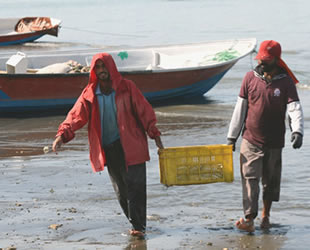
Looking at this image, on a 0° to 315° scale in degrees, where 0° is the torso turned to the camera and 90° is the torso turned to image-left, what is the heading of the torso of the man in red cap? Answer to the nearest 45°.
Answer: approximately 0°

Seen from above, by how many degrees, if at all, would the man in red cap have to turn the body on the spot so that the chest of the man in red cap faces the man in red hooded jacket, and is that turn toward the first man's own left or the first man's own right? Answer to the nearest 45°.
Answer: approximately 90° to the first man's own right
